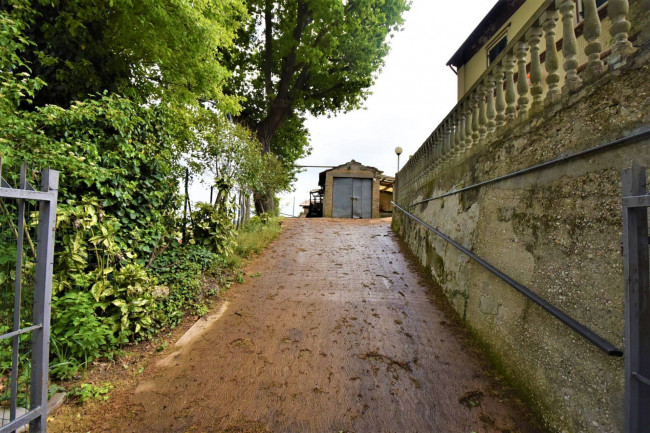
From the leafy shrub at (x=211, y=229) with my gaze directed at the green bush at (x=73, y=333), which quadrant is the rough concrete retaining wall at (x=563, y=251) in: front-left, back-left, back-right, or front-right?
front-left

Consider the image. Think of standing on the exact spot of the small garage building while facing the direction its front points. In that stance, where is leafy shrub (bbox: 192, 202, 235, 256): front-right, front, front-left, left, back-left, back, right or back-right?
front

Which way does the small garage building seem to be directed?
toward the camera

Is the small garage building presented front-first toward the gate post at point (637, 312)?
yes

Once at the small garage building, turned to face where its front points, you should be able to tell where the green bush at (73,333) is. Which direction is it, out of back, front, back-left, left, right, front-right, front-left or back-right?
front

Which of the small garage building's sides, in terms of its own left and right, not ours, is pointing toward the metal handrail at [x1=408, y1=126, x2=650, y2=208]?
front

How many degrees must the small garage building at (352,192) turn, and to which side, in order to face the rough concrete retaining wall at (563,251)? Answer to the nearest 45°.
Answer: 0° — it already faces it

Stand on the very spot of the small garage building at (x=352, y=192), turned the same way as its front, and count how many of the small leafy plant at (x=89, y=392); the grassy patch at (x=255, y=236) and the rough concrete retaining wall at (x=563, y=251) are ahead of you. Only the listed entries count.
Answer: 3

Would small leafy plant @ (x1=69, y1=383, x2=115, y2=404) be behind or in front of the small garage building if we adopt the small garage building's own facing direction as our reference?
in front

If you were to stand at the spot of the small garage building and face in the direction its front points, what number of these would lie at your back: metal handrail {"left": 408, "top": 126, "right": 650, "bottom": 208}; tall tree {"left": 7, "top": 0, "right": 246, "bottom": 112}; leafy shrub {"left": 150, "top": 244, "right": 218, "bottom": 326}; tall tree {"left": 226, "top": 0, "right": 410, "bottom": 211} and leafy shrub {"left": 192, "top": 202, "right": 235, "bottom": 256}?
0

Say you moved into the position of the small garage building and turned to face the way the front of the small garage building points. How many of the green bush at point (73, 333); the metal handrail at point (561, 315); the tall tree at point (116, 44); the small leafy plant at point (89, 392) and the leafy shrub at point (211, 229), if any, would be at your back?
0

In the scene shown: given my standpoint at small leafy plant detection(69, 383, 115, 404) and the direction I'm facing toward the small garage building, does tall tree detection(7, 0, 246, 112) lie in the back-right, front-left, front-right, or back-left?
front-left

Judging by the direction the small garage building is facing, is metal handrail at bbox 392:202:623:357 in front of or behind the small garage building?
in front
